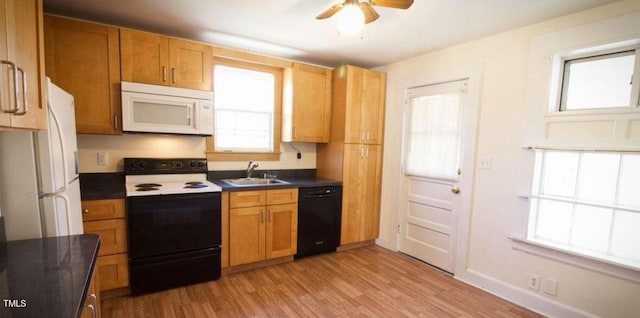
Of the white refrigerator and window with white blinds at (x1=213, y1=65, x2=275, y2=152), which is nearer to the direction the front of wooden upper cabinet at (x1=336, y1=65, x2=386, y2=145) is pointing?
the white refrigerator

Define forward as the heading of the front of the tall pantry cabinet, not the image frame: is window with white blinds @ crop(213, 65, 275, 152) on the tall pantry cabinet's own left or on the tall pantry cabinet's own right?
on the tall pantry cabinet's own right

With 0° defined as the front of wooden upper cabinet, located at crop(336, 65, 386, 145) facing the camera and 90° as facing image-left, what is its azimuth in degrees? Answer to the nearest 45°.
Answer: approximately 315°

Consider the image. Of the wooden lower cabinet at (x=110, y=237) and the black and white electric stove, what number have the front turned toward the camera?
2

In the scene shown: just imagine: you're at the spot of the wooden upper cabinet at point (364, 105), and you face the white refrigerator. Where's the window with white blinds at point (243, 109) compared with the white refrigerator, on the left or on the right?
right

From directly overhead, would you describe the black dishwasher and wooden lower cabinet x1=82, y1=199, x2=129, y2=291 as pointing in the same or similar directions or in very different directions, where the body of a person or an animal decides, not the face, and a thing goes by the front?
same or similar directions

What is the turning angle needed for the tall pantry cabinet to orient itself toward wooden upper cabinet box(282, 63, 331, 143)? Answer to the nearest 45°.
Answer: approximately 135° to its right

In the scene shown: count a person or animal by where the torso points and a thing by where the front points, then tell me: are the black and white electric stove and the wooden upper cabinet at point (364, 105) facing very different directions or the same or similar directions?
same or similar directions

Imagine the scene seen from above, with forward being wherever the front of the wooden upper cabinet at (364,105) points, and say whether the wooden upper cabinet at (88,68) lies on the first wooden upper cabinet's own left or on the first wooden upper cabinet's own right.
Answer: on the first wooden upper cabinet's own right

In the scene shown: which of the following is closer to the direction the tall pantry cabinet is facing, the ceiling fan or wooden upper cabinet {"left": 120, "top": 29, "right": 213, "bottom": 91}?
the ceiling fan

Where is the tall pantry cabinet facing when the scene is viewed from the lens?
facing the viewer and to the right of the viewer

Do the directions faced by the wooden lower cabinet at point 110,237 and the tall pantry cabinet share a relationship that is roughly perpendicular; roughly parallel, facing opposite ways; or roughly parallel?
roughly parallel

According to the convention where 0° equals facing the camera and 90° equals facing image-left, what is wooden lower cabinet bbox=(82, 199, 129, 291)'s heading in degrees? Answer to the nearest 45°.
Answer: approximately 0°
